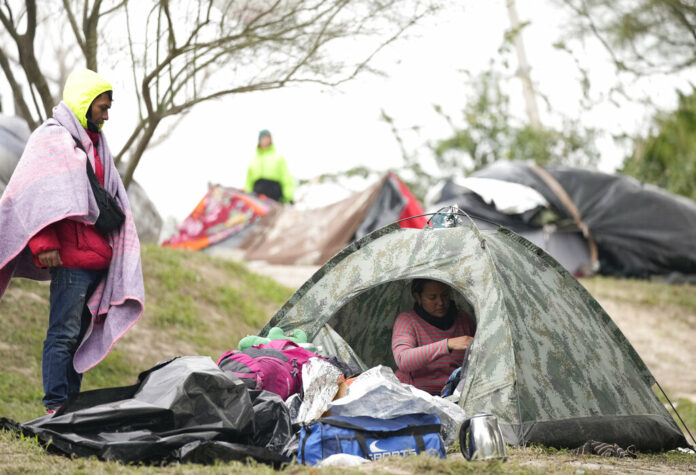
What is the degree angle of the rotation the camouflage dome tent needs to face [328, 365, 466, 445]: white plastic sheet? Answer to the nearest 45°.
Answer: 0° — it already faces it

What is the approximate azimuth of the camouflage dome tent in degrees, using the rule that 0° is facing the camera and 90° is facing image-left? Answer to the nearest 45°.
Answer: approximately 45°

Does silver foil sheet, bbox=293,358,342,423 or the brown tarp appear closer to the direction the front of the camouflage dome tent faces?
the silver foil sheet

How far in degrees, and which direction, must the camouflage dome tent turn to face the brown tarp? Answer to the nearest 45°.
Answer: approximately 135° to its right

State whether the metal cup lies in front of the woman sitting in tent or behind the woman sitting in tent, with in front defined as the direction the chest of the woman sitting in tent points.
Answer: in front

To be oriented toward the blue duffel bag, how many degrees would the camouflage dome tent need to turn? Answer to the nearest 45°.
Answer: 0° — it already faces it

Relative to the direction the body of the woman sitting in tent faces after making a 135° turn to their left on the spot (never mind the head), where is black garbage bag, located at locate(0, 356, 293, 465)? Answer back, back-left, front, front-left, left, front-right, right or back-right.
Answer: back-left

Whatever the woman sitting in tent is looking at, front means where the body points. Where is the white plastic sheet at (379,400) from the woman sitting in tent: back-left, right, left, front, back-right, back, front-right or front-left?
front-right

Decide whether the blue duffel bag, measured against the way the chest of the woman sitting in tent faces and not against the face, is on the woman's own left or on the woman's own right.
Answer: on the woman's own right

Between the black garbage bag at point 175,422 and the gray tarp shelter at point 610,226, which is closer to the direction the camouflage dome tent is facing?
the black garbage bag

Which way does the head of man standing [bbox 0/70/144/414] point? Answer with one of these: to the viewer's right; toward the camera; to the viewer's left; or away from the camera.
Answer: to the viewer's right

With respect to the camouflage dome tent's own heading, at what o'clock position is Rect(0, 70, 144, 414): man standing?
The man standing is roughly at 1 o'clock from the camouflage dome tent.

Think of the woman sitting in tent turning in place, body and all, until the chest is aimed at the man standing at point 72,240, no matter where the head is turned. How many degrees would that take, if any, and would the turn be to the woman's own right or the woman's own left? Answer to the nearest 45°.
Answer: approximately 135° to the woman's own right
